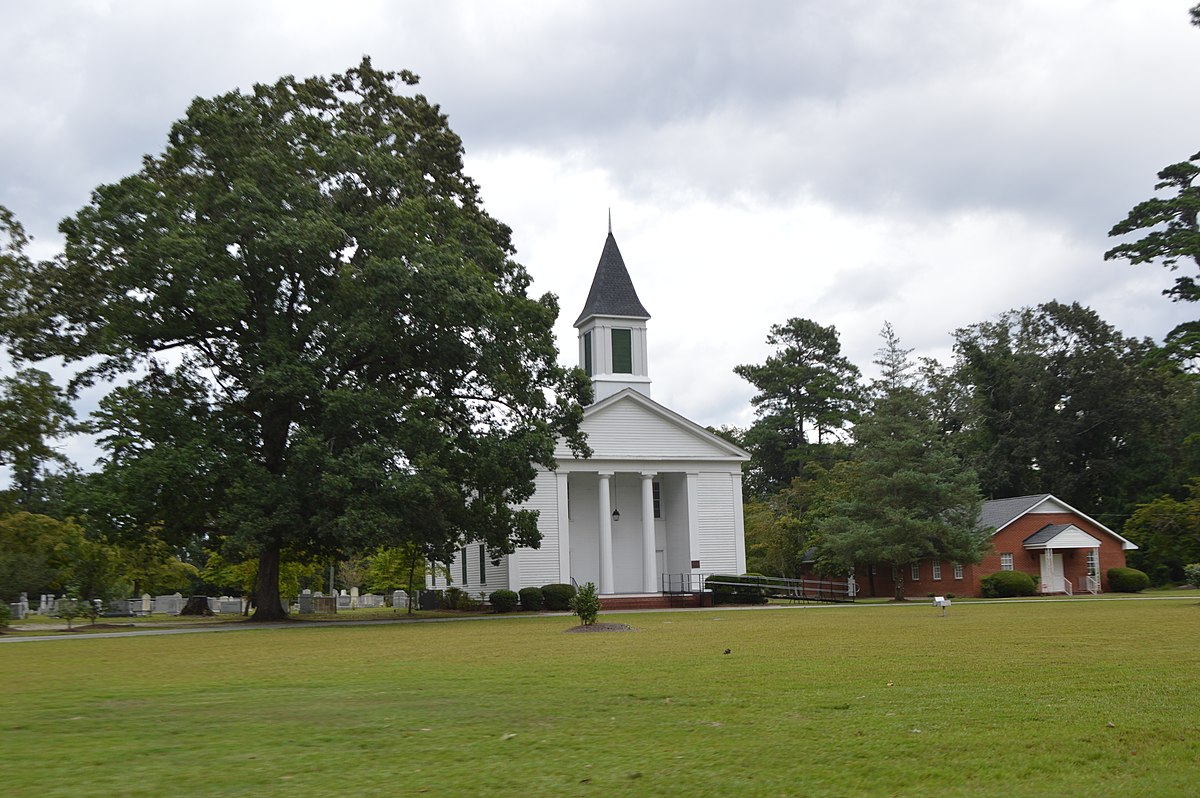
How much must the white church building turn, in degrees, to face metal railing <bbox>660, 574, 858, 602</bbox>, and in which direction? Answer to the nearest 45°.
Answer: approximately 90° to its left

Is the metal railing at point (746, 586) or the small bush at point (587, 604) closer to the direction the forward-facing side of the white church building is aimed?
the small bush

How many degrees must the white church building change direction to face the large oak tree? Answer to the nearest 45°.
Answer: approximately 45° to its right

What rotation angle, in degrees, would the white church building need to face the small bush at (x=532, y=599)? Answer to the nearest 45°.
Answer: approximately 45° to its right

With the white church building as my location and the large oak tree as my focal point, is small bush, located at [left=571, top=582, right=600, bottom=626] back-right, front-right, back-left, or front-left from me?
front-left

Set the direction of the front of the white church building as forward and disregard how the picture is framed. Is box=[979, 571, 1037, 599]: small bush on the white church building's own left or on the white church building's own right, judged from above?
on the white church building's own left

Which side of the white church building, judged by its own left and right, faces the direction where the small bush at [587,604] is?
front

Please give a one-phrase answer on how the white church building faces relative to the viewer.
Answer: facing the viewer

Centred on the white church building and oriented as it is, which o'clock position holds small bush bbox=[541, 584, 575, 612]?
The small bush is roughly at 1 o'clock from the white church building.
